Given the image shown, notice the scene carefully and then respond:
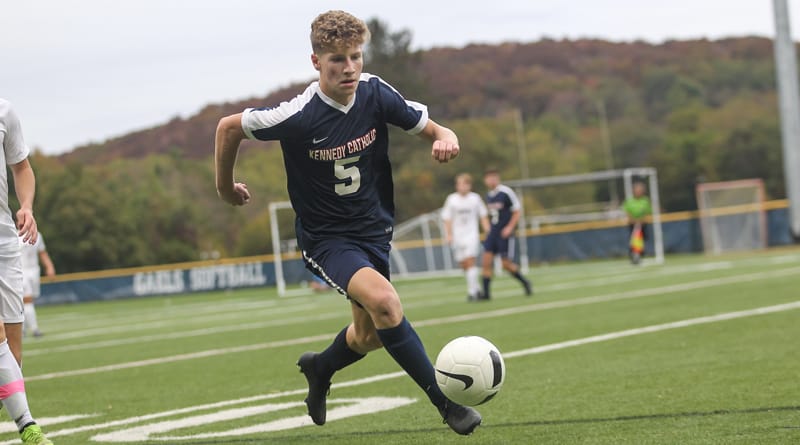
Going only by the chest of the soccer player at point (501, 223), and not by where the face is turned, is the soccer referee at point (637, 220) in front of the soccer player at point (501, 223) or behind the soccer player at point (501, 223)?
behind

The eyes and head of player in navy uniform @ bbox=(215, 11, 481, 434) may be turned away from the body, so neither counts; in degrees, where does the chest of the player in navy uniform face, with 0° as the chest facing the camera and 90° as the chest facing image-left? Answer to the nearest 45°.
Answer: approximately 315°

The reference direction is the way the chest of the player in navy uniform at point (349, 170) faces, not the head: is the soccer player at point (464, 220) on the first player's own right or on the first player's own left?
on the first player's own left

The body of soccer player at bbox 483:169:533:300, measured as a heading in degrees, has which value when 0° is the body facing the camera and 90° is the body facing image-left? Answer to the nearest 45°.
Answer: approximately 45°

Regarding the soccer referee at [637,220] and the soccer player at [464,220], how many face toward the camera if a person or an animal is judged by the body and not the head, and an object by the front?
2

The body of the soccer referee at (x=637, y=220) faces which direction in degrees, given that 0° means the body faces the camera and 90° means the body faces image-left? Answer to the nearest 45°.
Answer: approximately 0°

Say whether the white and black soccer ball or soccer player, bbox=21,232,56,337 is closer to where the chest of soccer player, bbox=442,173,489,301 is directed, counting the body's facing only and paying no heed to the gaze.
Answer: the white and black soccer ball
